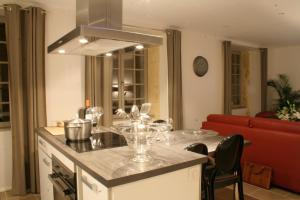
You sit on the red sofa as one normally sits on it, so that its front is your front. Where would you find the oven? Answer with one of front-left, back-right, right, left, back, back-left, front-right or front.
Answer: back

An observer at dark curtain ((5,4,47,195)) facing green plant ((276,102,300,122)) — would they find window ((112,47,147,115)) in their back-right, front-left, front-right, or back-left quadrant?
front-left

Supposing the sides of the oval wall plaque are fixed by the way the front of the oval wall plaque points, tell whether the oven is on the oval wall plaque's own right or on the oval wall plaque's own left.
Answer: on the oval wall plaque's own right

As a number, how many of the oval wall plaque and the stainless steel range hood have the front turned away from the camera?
0

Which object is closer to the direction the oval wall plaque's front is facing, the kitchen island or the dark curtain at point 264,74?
the kitchen island

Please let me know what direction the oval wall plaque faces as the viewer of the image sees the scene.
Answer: facing the viewer and to the right of the viewer

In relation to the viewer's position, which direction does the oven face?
facing the viewer and to the left of the viewer

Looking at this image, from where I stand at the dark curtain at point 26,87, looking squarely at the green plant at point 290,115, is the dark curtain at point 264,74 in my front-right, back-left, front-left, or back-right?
front-left

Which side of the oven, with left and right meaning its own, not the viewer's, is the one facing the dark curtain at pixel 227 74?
back

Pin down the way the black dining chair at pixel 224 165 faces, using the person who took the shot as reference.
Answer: facing away from the viewer and to the left of the viewer

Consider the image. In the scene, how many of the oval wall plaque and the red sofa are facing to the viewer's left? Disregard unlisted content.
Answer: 0
